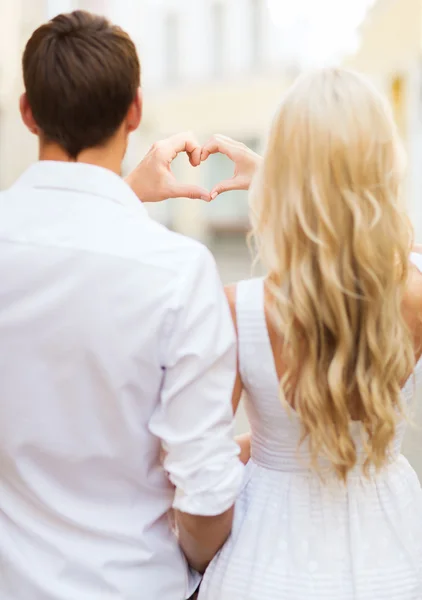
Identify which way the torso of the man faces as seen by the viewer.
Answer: away from the camera

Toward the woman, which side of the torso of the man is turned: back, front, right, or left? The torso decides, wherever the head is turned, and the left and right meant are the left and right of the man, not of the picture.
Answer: right

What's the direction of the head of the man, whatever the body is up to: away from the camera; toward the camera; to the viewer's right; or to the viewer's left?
away from the camera

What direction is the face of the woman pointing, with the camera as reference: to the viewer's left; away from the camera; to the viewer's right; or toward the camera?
away from the camera
